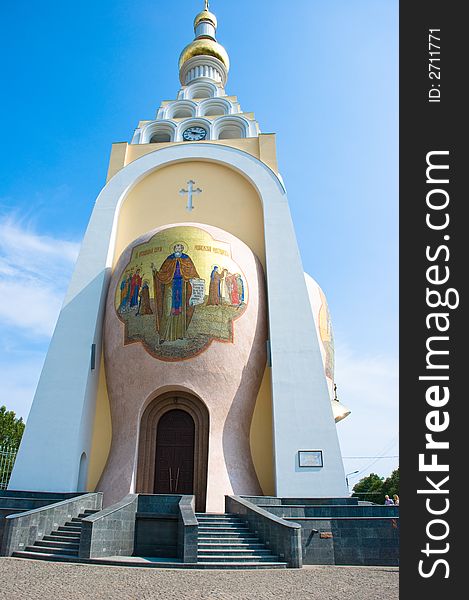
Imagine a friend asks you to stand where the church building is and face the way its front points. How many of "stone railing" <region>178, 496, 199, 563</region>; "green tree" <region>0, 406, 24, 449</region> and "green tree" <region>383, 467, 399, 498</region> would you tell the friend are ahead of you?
1

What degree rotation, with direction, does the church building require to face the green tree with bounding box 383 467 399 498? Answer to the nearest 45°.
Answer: approximately 135° to its left

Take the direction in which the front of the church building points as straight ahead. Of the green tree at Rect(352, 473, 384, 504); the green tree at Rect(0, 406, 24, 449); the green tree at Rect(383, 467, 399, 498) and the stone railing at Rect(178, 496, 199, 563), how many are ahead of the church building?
1

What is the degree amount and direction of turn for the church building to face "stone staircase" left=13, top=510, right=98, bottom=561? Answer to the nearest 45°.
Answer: approximately 45° to its right

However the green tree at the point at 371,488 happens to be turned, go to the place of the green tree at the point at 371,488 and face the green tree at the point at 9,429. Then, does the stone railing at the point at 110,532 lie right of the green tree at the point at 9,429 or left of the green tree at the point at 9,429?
left

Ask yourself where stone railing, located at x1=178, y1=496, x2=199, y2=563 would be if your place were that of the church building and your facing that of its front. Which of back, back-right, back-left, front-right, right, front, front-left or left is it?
front

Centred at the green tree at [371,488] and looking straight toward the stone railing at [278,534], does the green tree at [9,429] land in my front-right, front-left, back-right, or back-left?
front-right

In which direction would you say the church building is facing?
toward the camera

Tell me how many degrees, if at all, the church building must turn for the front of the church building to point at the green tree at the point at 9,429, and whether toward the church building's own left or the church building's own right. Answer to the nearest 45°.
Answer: approximately 135° to the church building's own right

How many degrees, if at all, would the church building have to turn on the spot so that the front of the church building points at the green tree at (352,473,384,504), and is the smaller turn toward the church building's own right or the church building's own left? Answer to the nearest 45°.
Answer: approximately 135° to the church building's own left

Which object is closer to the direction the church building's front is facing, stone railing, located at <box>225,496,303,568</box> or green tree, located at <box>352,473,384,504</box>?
the stone railing

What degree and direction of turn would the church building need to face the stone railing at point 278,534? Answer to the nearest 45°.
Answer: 0° — it already faces it

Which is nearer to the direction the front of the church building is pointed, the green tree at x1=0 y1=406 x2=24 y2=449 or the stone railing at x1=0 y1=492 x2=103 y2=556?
the stone railing

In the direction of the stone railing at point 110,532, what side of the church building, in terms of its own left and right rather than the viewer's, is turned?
front
